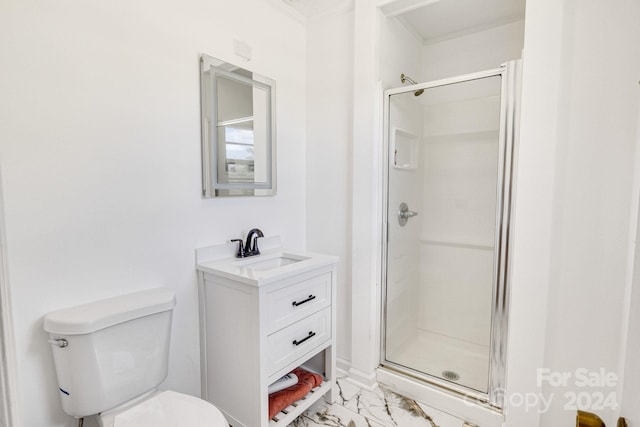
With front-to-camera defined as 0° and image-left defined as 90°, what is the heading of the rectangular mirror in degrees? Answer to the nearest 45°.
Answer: approximately 315°

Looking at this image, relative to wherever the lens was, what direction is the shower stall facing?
facing the viewer and to the left of the viewer

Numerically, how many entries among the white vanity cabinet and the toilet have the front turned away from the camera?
0

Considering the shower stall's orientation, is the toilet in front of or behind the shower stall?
in front

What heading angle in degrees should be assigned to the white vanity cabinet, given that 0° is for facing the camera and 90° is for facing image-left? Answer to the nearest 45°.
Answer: approximately 315°

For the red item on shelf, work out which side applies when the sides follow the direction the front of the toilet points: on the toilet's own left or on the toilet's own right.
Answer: on the toilet's own left

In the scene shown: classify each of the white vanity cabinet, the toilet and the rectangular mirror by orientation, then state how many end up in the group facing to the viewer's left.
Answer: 0

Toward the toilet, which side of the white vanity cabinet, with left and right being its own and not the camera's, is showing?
right
